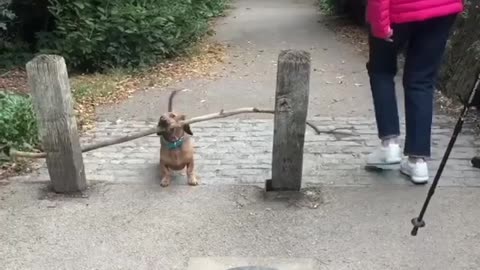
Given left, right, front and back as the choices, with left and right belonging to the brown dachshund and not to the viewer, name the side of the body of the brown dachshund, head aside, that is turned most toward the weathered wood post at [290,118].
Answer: left

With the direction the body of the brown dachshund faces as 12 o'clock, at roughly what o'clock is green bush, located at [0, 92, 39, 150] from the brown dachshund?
The green bush is roughly at 4 o'clock from the brown dachshund.

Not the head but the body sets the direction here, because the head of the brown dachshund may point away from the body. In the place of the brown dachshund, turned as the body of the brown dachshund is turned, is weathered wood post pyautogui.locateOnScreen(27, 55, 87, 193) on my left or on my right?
on my right

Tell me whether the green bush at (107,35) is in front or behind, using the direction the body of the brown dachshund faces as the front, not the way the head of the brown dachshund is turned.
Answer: behind

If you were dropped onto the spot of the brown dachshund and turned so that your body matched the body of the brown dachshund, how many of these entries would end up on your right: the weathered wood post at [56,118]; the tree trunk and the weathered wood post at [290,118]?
1

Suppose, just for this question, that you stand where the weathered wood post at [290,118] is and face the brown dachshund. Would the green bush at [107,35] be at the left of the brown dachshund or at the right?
right

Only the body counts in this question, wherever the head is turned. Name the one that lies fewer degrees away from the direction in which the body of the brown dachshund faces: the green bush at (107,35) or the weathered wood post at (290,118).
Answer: the weathered wood post

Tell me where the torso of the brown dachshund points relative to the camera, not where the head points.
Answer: toward the camera

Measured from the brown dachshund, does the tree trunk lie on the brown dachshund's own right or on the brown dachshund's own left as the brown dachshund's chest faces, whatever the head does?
on the brown dachshund's own left
